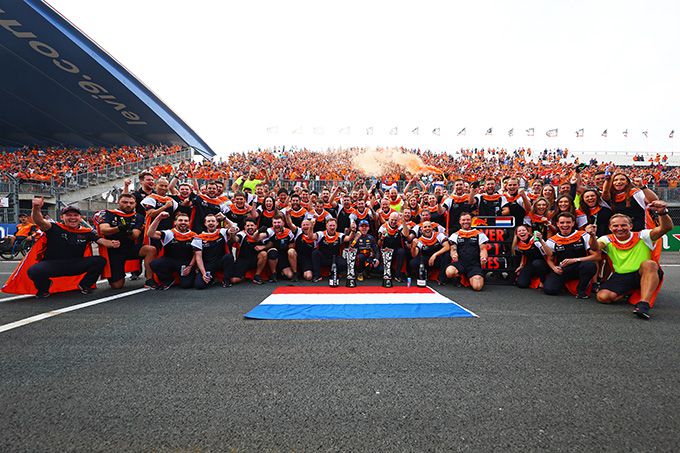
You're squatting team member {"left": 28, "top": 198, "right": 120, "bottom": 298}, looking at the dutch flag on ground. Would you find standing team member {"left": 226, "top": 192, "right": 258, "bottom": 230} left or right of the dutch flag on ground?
left

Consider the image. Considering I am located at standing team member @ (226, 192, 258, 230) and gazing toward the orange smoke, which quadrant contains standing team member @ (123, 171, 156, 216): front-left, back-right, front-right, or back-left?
back-left

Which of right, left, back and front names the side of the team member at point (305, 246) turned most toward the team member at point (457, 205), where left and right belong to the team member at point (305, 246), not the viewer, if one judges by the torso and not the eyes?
left

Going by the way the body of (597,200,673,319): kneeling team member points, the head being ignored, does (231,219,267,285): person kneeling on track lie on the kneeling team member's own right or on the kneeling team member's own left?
on the kneeling team member's own right
